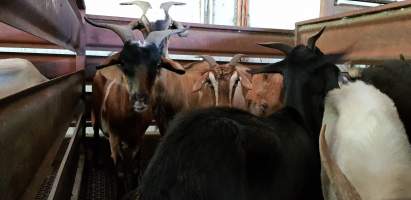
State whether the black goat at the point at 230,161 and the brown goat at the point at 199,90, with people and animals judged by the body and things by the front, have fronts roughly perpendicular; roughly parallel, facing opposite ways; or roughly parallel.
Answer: roughly perpendicular

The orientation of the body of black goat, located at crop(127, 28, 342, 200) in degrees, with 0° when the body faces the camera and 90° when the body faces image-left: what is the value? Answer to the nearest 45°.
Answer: approximately 225°

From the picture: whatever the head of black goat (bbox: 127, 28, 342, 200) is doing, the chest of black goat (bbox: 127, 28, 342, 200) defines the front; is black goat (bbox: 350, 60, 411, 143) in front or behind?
in front

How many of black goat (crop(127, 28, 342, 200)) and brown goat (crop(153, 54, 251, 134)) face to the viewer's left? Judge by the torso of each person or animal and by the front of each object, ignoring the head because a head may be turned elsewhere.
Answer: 0

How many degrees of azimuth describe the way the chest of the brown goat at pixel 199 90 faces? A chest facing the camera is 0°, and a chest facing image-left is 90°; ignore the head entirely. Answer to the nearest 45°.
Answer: approximately 315°

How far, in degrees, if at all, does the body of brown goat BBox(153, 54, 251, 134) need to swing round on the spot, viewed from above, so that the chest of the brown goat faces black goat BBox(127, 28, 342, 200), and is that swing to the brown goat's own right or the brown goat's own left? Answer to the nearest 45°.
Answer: approximately 45° to the brown goat's own right

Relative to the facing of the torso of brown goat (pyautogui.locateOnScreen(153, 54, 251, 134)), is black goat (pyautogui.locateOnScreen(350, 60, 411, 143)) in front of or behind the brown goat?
in front
